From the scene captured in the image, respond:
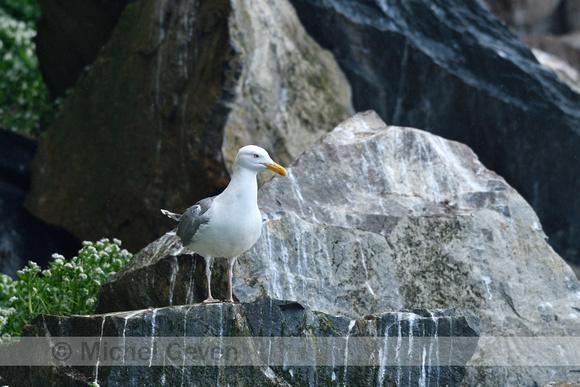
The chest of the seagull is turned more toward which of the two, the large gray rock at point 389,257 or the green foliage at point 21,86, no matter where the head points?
the large gray rock

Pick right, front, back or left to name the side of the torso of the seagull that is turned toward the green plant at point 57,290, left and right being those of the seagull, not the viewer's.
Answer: back

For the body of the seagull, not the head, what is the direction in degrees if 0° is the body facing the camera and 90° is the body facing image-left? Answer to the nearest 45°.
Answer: approximately 315°

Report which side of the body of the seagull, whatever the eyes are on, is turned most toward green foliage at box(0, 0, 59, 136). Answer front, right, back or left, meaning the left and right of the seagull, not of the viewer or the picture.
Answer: back
